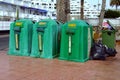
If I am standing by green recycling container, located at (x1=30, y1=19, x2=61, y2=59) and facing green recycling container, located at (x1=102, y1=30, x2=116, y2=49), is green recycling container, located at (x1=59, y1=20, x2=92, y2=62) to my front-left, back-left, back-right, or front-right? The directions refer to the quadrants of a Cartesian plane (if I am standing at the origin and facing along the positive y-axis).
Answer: front-right

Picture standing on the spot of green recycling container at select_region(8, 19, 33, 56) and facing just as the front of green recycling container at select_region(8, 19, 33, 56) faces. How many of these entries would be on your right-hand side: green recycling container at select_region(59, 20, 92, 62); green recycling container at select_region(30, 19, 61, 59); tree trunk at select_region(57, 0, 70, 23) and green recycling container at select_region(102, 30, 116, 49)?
0

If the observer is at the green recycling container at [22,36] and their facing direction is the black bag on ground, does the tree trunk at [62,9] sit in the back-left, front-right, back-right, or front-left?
front-left

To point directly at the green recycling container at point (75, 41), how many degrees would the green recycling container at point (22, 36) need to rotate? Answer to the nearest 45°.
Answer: approximately 45° to its left

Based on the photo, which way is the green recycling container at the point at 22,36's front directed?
toward the camera

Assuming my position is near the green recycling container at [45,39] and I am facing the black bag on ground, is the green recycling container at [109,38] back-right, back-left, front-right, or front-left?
front-left

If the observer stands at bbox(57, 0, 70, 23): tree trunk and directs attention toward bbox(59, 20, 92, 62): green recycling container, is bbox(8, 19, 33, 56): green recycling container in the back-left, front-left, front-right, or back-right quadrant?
front-right

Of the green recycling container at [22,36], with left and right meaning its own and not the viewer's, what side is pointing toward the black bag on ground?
left

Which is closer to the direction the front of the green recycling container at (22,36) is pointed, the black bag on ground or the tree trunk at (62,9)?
the black bag on ground

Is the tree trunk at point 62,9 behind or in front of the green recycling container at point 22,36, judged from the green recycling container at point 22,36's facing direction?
behind

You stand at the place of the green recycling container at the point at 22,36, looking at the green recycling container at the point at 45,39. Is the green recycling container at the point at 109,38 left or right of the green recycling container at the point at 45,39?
left

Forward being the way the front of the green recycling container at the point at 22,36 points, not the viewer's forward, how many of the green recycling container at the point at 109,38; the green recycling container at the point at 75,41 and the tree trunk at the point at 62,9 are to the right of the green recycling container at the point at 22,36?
0

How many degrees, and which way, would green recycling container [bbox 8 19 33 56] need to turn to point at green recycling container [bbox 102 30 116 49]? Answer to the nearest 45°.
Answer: approximately 90° to its left

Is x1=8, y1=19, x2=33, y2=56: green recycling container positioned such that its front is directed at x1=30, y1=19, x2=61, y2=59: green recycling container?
no
